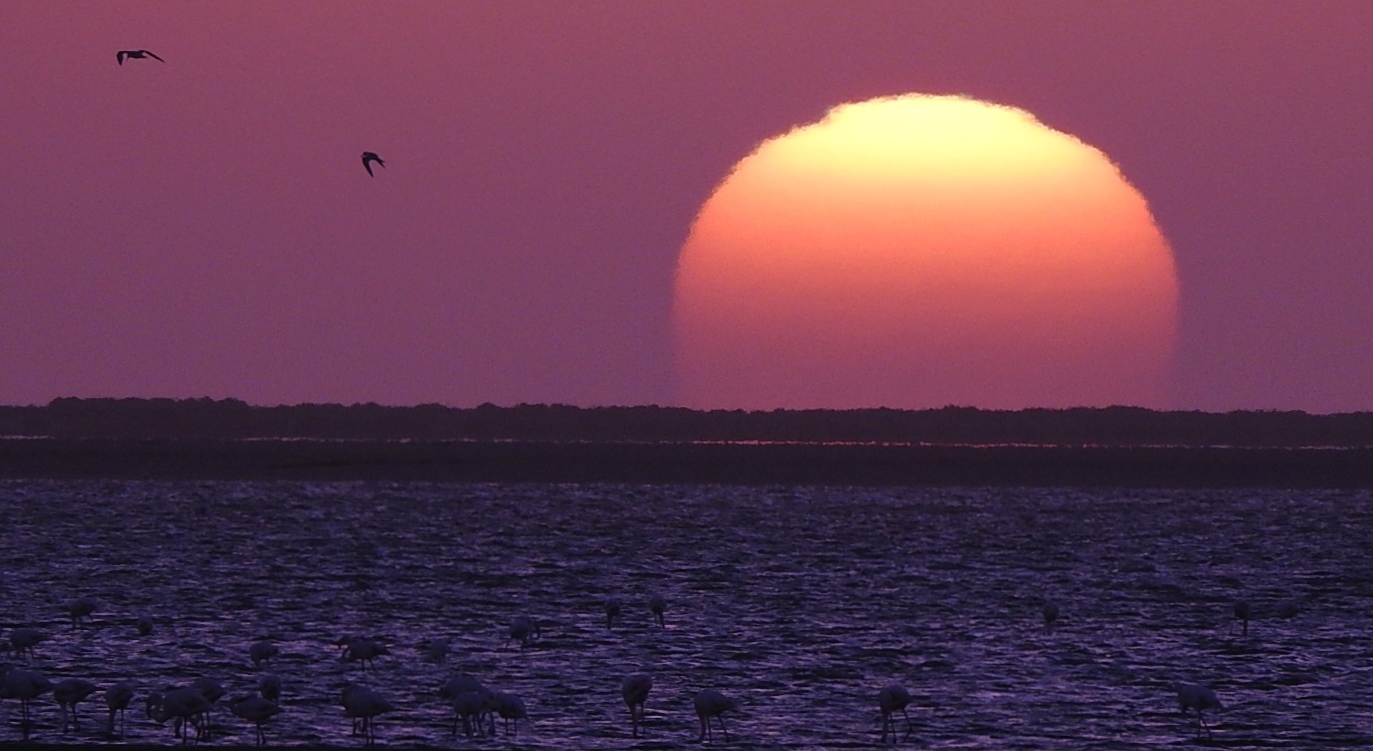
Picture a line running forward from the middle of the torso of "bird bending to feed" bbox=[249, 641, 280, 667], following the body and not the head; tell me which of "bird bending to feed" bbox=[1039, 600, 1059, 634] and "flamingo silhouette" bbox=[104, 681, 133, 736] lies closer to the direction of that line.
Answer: the flamingo silhouette

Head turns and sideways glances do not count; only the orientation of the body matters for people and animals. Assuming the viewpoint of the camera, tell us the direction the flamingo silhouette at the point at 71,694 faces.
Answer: facing to the left of the viewer

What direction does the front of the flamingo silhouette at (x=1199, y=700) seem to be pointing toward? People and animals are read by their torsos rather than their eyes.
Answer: to the viewer's left

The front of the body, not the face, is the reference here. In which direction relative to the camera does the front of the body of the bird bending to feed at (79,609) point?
to the viewer's left

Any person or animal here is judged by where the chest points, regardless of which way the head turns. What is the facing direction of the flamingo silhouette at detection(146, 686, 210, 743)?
to the viewer's left

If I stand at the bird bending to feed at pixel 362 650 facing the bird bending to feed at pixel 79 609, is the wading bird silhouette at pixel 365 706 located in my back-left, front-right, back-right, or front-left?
back-left

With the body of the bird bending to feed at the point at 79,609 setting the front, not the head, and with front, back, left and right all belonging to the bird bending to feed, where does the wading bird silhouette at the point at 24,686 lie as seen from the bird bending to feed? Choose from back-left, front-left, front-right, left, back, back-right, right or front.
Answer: left
